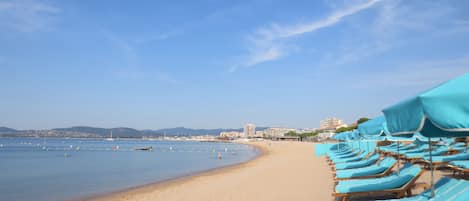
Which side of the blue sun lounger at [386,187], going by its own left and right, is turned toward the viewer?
left

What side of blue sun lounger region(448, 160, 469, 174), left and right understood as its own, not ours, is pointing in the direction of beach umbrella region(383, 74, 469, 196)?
left

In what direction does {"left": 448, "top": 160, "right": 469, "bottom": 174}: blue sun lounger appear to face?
to the viewer's left

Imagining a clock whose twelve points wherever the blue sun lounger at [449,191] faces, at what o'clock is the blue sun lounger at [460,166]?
the blue sun lounger at [460,166] is roughly at 3 o'clock from the blue sun lounger at [449,191].

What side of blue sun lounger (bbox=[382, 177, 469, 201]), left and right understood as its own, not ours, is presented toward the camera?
left

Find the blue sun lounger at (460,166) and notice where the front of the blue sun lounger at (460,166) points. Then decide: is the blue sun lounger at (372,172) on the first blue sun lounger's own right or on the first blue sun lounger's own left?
on the first blue sun lounger's own left

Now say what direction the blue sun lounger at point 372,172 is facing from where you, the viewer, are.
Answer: facing to the left of the viewer

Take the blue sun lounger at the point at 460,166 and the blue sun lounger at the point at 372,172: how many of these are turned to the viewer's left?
2
